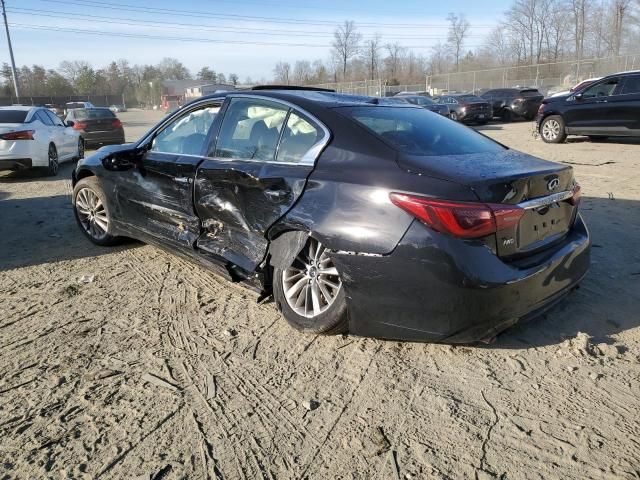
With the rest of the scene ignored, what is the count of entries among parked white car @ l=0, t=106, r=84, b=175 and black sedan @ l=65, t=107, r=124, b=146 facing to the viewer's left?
0

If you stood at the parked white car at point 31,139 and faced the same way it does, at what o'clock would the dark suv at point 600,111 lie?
The dark suv is roughly at 2 o'clock from the parked white car.

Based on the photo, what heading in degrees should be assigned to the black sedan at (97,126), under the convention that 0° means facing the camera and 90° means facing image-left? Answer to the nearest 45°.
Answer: approximately 180°

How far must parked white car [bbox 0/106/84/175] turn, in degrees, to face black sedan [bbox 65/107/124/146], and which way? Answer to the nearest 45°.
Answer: approximately 45° to its left

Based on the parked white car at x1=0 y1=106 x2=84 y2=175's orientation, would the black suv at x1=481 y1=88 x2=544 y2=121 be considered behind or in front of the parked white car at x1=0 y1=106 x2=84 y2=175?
in front

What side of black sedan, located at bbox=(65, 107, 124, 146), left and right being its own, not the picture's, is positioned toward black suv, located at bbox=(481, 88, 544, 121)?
right

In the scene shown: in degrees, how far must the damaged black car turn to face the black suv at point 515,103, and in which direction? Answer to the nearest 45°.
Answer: approximately 45° to its right

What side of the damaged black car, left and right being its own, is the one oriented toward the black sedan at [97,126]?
front

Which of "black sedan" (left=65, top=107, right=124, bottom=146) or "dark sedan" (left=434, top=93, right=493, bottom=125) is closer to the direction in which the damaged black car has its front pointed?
the black sedan

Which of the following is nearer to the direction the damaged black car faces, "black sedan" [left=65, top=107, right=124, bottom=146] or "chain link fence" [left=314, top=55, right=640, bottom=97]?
the black sedan

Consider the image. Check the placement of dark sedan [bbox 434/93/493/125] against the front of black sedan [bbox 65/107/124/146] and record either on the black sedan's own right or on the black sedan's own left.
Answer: on the black sedan's own right

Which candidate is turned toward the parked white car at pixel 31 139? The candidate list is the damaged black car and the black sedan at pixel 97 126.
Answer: the damaged black car
